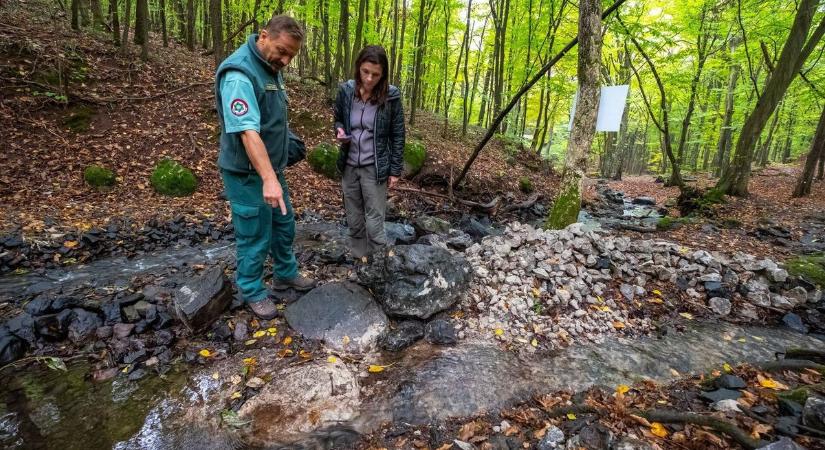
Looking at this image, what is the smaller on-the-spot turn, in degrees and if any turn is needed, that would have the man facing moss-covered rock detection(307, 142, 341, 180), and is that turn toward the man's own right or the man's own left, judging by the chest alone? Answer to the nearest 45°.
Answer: approximately 135° to the man's own left

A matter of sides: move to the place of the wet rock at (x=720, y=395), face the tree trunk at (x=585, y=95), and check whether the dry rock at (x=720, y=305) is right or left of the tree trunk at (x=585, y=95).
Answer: right

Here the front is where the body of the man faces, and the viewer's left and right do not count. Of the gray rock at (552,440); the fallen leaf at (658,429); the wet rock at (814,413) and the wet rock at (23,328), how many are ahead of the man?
3

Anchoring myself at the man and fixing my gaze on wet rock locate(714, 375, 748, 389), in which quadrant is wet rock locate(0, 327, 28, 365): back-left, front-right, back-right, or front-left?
back-right

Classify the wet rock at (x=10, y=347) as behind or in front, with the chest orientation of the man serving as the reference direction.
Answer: behind

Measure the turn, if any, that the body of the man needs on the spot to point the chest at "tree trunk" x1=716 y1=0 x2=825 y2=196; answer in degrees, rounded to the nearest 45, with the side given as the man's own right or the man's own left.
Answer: approximately 45° to the man's own left

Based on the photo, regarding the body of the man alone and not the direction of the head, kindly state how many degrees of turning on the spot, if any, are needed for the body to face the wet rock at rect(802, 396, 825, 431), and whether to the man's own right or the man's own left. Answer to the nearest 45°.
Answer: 0° — they already face it

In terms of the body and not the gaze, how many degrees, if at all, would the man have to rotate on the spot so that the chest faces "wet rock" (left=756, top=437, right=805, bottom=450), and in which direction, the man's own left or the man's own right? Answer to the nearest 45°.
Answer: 0° — they already face it

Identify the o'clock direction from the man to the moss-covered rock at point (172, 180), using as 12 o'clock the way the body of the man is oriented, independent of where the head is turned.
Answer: The moss-covered rock is roughly at 7 o'clock from the man.

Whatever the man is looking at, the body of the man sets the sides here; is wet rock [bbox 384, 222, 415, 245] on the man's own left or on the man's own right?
on the man's own left

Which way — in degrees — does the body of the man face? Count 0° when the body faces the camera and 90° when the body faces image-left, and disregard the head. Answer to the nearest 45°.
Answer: approximately 315°
